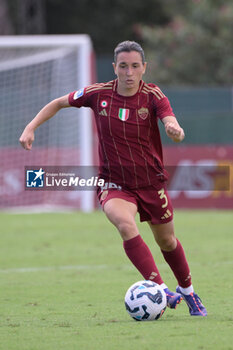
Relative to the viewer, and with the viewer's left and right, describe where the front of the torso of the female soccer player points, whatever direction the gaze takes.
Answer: facing the viewer

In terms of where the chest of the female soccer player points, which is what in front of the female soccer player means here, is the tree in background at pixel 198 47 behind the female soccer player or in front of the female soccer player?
behind

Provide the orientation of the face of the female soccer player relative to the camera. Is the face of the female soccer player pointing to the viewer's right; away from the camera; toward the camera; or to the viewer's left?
toward the camera
